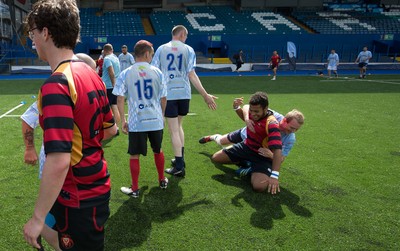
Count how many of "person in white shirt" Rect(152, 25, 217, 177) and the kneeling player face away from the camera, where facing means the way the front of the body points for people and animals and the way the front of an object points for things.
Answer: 1

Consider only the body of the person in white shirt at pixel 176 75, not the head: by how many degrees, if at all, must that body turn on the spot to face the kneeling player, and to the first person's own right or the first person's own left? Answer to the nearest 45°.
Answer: approximately 135° to the first person's own right

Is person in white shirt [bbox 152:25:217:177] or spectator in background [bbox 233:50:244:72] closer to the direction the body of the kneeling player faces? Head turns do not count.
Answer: the person in white shirt

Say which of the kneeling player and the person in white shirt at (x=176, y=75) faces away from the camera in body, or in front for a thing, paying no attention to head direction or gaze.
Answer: the person in white shirt

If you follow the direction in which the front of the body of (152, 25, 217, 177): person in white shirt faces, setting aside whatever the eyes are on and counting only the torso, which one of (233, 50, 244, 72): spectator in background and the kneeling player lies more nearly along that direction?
the spectator in background

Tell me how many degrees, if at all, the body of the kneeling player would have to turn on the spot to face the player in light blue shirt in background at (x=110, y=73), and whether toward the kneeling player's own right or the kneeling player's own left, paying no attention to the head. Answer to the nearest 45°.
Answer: approximately 90° to the kneeling player's own right

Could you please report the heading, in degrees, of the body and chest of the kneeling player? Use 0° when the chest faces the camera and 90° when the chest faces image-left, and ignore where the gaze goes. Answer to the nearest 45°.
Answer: approximately 45°

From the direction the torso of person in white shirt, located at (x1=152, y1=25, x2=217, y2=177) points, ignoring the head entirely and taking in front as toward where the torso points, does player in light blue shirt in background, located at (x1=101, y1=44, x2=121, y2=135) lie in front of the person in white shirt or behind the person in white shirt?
in front

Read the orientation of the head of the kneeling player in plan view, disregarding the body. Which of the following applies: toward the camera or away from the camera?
toward the camera

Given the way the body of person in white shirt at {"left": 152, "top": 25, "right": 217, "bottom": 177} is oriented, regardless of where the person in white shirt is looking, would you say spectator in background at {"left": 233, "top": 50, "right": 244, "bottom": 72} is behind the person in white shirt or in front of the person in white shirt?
in front

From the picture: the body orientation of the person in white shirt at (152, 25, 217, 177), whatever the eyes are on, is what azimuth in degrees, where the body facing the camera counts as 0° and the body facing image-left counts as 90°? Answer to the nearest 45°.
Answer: approximately 180°
